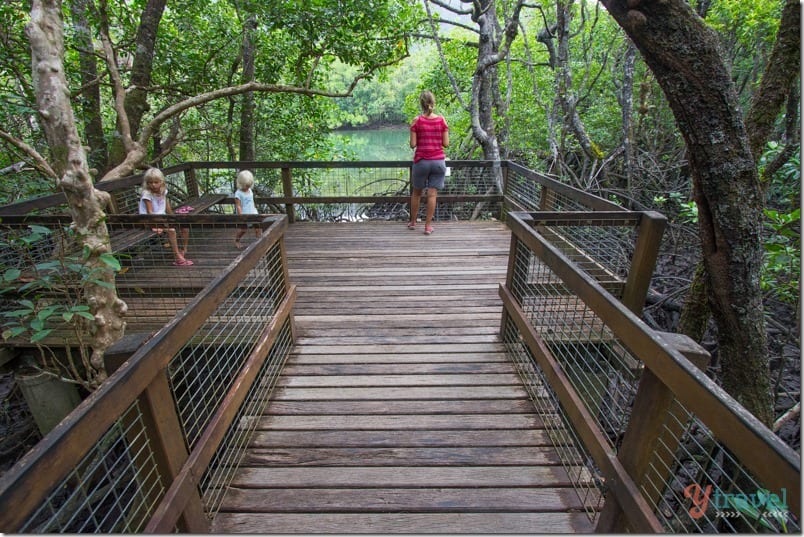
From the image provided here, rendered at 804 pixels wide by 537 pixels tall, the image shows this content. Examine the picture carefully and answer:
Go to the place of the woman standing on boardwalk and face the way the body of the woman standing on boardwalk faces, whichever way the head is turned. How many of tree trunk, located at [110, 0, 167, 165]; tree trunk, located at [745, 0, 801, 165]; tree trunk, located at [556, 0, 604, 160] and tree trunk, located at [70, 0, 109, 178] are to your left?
2

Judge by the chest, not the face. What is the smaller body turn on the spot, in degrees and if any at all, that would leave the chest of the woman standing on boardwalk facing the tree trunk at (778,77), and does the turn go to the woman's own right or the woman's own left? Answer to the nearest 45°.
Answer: approximately 135° to the woman's own right

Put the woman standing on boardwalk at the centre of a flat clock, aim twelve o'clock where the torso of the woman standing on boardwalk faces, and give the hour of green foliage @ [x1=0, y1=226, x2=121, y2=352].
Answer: The green foliage is roughly at 7 o'clock from the woman standing on boardwalk.

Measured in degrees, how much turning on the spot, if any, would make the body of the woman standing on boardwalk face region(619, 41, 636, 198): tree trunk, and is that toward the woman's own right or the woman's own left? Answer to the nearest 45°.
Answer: approximately 45° to the woman's own right

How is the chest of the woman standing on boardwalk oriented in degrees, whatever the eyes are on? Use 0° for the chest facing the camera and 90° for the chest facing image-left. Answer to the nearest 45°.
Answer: approximately 180°

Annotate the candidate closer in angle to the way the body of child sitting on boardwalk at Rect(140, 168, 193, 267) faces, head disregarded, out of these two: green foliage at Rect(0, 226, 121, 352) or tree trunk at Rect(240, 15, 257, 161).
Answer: the green foliage

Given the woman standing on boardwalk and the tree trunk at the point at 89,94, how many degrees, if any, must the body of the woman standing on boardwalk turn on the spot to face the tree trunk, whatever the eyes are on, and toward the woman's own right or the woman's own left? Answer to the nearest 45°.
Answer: approximately 90° to the woman's own left

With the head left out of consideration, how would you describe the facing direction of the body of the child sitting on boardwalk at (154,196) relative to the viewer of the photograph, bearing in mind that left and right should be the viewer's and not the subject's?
facing the viewer and to the right of the viewer

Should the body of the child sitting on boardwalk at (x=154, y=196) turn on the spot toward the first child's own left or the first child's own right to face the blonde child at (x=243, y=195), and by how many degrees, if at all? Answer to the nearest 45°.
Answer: approximately 45° to the first child's own left

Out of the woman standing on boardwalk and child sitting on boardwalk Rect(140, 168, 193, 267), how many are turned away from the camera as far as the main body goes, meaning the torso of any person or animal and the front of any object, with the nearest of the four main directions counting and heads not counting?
1

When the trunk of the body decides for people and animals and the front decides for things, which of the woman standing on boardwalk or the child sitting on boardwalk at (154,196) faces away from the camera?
the woman standing on boardwalk
